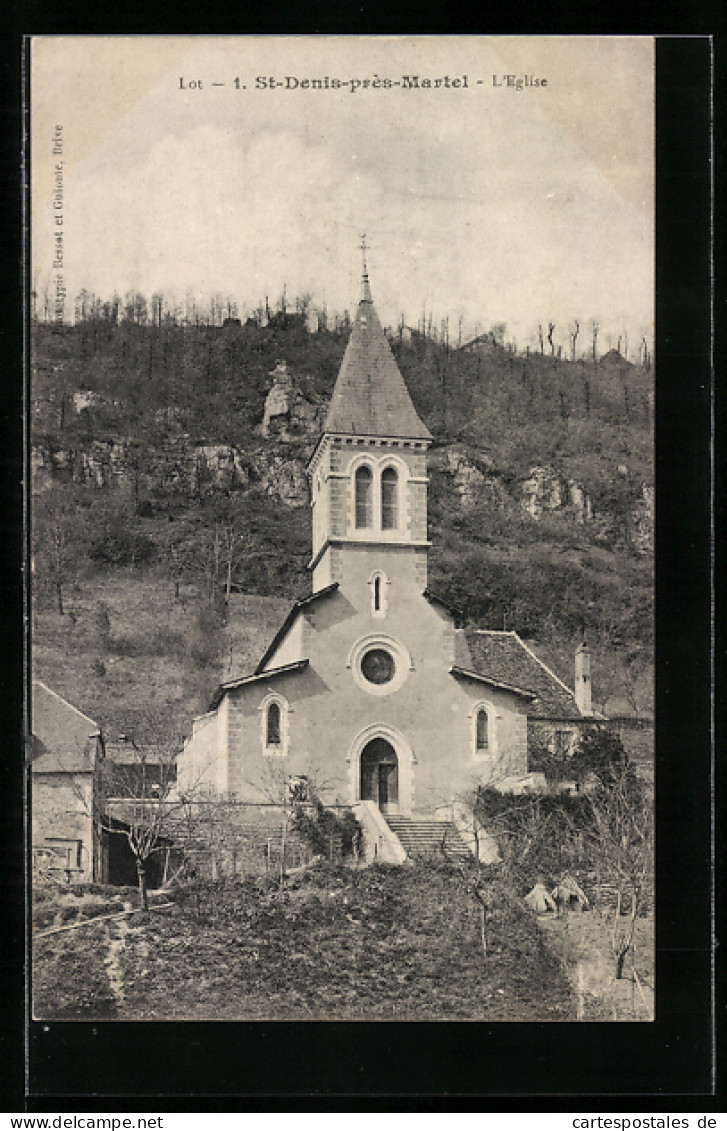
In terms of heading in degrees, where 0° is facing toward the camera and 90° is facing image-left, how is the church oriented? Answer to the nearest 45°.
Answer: approximately 0°

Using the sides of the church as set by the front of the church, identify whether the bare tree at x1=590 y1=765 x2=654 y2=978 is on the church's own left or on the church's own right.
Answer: on the church's own left
